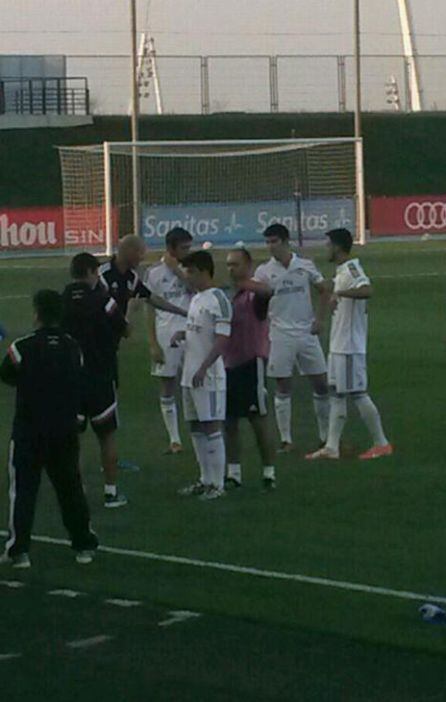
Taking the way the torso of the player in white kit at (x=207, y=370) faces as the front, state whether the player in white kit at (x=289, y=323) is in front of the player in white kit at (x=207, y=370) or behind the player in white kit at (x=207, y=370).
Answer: behind

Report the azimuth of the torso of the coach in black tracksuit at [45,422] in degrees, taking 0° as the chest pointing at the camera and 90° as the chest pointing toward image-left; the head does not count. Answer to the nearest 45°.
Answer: approximately 180°

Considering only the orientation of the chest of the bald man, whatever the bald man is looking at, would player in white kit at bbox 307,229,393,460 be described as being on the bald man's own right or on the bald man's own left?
on the bald man's own left

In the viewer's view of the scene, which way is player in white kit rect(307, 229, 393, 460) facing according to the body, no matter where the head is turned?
to the viewer's left

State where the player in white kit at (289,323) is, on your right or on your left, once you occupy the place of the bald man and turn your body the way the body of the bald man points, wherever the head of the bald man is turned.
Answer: on your left

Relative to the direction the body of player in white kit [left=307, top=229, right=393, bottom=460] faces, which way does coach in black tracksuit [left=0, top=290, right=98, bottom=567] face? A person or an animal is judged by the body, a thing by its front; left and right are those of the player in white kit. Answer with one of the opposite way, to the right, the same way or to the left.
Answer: to the right

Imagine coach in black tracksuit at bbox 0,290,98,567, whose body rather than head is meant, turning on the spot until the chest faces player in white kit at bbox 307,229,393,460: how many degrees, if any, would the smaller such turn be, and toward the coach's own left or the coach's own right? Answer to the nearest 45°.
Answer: approximately 45° to the coach's own right

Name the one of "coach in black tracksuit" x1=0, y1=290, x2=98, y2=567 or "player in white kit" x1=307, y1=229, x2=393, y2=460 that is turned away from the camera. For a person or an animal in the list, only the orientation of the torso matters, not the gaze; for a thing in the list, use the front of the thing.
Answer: the coach in black tracksuit

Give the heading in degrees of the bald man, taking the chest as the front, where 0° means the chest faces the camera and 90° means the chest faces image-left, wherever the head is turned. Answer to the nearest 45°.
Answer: approximately 315°
